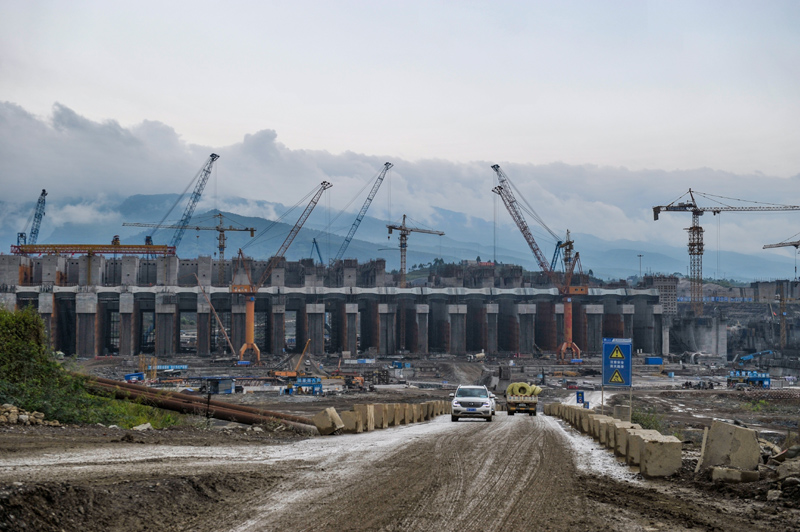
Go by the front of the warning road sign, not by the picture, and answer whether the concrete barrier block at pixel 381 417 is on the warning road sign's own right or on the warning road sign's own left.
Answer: on the warning road sign's own right

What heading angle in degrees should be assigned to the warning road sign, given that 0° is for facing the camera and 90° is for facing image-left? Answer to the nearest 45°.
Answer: approximately 0°

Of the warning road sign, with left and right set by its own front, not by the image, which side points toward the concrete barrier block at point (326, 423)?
right

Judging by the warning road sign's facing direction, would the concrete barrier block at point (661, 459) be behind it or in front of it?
in front

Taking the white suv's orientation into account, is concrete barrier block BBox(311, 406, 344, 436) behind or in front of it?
in front

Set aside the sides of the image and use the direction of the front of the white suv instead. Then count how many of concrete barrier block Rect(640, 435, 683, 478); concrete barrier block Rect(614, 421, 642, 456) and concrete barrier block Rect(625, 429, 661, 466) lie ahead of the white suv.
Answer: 3

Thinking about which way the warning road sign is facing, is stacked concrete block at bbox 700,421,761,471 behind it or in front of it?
in front

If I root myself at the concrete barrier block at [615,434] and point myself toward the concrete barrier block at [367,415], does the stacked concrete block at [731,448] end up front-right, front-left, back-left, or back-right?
back-left

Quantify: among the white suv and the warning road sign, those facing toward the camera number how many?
2
